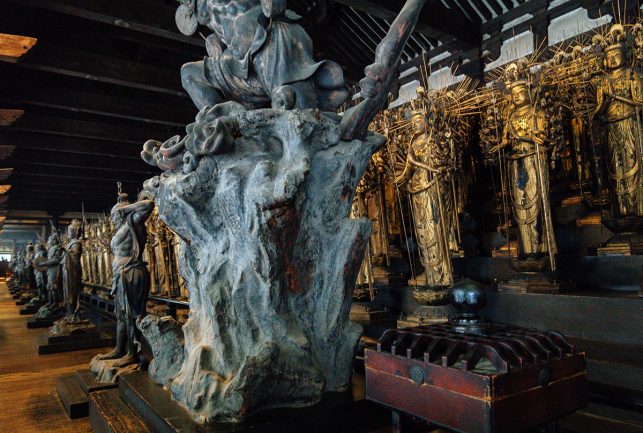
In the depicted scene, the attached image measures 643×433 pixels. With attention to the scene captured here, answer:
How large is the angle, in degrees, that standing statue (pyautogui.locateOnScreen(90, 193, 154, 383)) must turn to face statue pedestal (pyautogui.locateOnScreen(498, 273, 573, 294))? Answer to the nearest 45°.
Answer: approximately 135° to its left

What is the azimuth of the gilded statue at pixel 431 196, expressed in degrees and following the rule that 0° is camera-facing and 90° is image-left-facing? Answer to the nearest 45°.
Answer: approximately 45°

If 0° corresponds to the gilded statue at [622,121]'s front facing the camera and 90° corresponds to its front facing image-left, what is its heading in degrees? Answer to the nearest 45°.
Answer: approximately 45°

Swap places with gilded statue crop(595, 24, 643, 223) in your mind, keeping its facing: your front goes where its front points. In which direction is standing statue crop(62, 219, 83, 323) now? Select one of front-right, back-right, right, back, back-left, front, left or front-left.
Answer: front-right

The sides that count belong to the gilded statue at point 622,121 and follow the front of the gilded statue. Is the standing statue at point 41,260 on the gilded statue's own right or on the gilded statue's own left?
on the gilded statue's own right

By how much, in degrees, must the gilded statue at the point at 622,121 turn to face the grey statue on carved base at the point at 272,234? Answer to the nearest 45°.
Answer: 0° — it already faces it

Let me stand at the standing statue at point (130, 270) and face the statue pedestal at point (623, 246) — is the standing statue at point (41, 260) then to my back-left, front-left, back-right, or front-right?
back-left

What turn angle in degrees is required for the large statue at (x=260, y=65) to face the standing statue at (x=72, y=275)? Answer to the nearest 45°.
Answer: approximately 90° to its right

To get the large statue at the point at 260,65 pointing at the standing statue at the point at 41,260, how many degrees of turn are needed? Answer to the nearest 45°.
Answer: approximately 90° to its right

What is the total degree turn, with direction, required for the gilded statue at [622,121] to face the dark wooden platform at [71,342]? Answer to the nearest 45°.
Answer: approximately 45° to its right
